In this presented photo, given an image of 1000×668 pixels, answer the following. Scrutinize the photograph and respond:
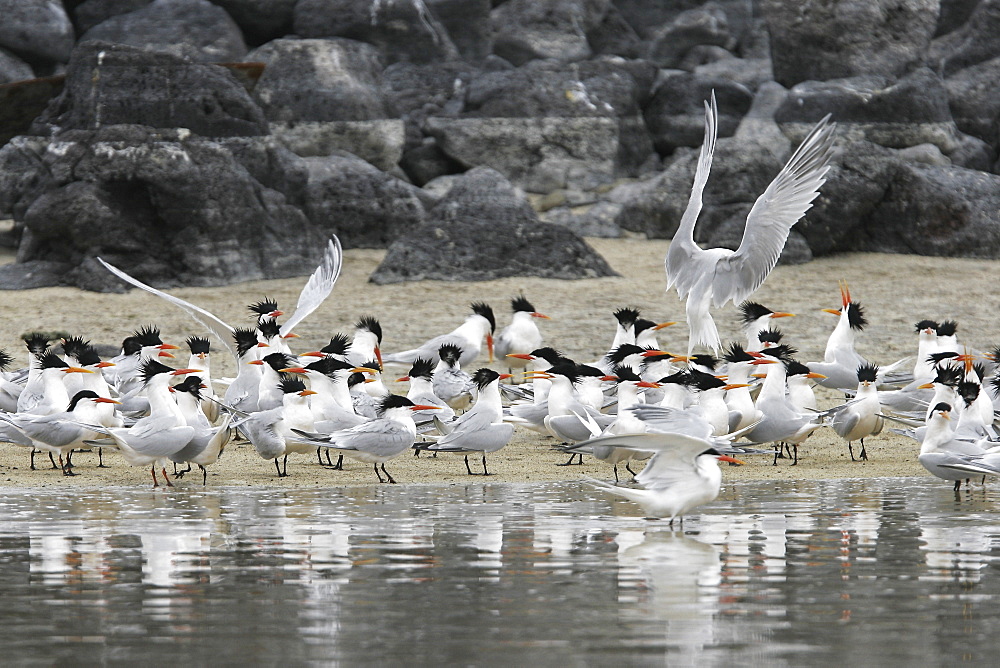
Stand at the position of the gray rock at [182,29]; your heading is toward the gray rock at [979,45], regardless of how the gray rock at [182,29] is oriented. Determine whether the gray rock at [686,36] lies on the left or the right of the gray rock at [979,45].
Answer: left

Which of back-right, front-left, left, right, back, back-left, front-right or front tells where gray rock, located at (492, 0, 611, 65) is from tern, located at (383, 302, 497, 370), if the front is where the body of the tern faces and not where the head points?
left

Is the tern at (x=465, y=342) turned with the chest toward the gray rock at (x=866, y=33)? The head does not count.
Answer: no

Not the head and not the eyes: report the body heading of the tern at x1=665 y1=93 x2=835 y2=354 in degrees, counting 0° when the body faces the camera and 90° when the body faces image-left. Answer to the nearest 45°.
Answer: approximately 180°

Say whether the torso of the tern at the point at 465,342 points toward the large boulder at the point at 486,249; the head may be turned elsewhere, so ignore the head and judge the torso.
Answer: no

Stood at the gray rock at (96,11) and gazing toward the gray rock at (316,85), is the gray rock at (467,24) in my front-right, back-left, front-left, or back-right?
front-left

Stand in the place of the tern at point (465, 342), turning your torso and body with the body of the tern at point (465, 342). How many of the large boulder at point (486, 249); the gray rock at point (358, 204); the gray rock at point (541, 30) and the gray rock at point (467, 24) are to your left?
4

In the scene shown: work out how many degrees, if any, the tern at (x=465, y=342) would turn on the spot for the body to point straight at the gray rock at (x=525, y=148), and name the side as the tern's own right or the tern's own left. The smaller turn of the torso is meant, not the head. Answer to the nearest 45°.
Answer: approximately 90° to the tern's own left

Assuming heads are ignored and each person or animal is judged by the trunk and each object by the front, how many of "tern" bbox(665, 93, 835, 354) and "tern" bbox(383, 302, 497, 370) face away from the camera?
1

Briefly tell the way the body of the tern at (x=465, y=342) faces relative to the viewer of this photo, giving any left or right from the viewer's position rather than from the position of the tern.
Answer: facing to the right of the viewer

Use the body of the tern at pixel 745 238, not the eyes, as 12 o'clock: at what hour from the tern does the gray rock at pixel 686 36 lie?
The gray rock is roughly at 12 o'clock from the tern.

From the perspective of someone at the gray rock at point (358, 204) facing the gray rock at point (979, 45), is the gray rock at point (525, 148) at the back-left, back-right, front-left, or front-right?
front-left

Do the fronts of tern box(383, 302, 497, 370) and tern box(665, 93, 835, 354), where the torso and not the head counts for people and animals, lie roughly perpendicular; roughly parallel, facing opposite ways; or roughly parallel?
roughly perpendicular
